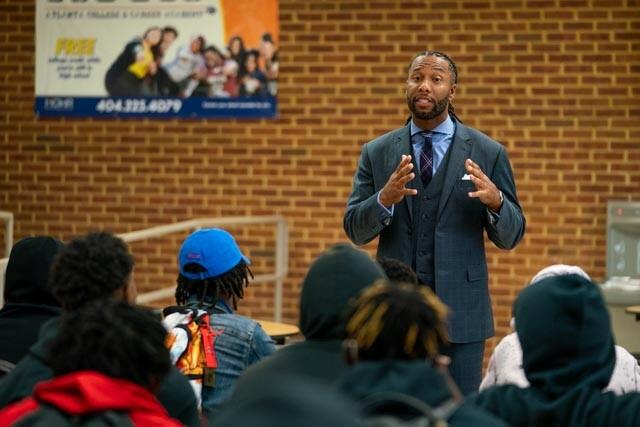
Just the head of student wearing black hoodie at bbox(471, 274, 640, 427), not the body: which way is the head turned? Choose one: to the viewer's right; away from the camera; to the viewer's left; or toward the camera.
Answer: away from the camera

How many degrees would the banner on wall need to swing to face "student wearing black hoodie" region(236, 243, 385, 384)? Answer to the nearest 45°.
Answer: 0° — it already faces them

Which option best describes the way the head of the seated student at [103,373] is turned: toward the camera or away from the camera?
away from the camera

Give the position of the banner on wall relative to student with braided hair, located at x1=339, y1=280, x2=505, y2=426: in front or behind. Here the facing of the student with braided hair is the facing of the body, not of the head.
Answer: in front

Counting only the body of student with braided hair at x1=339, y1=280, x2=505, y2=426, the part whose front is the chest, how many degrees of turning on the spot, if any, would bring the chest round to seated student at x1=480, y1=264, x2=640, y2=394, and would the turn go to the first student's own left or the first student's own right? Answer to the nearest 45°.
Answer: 0° — they already face them

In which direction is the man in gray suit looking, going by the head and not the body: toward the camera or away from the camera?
toward the camera

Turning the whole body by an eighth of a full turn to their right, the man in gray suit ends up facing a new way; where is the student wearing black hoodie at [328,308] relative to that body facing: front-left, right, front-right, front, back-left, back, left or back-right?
front-left

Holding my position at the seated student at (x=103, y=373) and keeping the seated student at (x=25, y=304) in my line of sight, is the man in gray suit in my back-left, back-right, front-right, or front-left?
front-right

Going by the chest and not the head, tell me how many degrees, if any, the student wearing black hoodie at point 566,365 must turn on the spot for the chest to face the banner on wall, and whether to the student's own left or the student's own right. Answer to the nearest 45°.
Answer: approximately 45° to the student's own left

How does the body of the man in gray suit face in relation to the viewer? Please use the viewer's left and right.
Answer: facing the viewer

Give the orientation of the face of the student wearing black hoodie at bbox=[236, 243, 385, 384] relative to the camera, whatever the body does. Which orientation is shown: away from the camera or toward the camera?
away from the camera

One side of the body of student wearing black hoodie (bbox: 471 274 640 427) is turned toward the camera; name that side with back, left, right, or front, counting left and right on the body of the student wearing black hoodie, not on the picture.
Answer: back

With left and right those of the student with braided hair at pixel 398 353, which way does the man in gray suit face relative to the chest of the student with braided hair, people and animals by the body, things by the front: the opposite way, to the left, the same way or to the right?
the opposite way

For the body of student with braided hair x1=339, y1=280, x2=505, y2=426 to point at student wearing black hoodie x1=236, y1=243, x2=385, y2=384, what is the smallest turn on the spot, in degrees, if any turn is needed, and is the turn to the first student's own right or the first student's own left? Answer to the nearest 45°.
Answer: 0° — they already face them

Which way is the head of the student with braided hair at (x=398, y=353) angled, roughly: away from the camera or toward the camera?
away from the camera

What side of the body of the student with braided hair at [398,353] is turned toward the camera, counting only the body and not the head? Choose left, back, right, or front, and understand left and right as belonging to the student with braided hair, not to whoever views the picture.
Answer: back

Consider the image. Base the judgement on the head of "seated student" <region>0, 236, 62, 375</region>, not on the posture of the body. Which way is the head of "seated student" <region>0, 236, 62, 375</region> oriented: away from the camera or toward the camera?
away from the camera

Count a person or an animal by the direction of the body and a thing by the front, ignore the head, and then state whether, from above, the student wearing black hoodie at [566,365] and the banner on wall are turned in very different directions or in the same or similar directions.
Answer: very different directions

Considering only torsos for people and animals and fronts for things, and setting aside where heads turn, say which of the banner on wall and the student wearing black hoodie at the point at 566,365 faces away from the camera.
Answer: the student wearing black hoodie

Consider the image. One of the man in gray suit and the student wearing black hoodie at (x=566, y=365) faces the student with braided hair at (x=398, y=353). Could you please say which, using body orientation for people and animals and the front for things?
the man in gray suit
